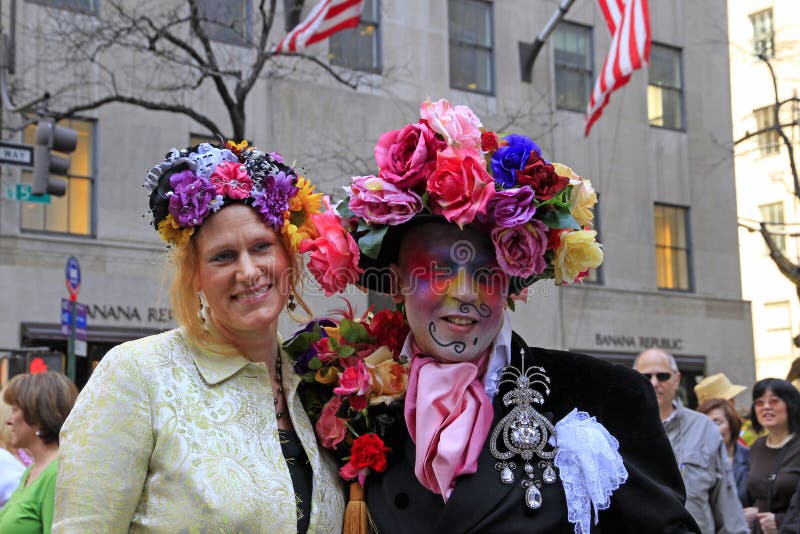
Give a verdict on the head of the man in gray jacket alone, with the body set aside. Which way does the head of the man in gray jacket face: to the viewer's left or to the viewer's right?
to the viewer's left

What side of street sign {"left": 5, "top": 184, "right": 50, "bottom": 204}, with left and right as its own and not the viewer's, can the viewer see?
front

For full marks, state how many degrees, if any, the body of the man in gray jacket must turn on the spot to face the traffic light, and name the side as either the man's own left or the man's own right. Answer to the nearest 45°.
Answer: approximately 45° to the man's own right

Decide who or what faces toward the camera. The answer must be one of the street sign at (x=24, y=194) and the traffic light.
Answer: the street sign

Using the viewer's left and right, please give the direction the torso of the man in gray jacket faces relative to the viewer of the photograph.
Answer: facing the viewer and to the left of the viewer

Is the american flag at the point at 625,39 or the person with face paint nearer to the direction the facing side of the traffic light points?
the american flag

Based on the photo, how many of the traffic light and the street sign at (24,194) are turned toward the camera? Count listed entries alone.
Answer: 1

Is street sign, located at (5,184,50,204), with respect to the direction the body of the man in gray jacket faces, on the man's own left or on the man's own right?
on the man's own right

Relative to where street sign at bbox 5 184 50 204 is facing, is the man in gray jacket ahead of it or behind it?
ahead

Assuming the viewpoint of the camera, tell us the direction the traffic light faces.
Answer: facing to the right of the viewer

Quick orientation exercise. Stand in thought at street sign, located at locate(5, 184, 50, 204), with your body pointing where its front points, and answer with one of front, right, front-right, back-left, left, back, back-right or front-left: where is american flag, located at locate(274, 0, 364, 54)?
left

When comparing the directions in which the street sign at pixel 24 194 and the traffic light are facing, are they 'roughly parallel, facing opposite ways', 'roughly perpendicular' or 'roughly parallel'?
roughly perpendicular
